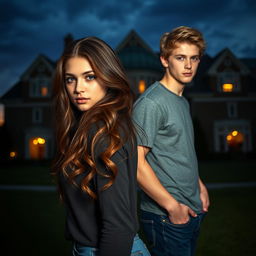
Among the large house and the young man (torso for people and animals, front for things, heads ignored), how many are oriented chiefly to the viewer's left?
0

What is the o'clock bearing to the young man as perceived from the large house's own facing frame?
The young man is roughly at 12 o'clock from the large house.

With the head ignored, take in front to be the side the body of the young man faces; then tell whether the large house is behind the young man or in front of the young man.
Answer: behind

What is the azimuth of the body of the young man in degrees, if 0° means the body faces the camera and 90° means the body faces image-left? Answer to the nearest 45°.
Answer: approximately 315°

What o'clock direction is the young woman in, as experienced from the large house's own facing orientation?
The young woman is roughly at 12 o'clock from the large house.

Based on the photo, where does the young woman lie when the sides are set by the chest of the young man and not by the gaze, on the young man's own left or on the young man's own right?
on the young man's own right

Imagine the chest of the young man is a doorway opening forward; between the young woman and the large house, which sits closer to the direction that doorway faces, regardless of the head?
the young woman
